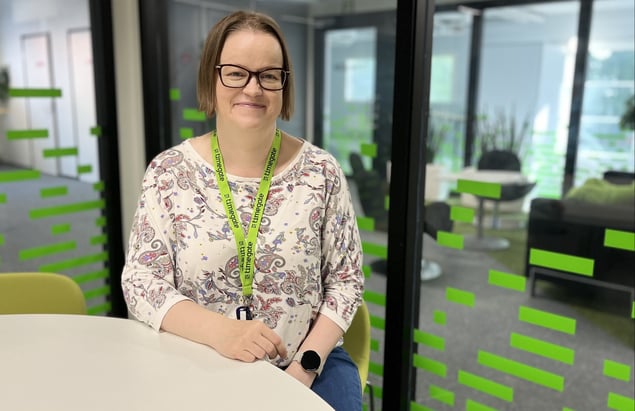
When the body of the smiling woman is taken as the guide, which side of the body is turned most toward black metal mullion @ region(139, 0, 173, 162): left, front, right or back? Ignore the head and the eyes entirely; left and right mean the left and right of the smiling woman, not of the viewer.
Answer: back

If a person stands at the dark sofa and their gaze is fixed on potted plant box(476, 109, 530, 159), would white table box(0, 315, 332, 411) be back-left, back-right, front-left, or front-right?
back-left

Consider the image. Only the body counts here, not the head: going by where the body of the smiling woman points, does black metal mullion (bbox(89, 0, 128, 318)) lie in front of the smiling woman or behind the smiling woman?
behind

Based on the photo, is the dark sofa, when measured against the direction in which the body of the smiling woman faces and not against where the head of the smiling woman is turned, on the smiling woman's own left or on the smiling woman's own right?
on the smiling woman's own left

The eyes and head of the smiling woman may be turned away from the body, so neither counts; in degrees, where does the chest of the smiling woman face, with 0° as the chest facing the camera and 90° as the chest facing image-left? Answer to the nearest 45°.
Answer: approximately 0°

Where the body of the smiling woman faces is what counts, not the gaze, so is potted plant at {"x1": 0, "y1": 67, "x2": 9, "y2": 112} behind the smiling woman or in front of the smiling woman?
behind

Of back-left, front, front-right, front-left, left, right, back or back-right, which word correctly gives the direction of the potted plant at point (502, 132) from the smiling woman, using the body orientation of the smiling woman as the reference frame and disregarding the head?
back-left
